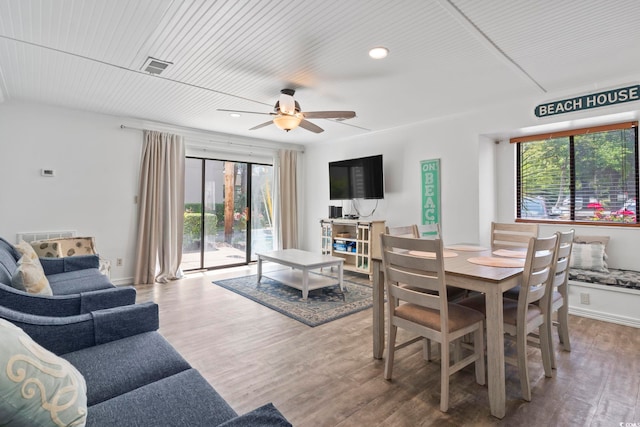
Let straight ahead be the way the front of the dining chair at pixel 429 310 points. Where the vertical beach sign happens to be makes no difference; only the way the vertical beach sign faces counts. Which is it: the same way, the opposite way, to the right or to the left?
the opposite way

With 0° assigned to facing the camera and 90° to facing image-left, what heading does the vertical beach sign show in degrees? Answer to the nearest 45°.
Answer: approximately 45°

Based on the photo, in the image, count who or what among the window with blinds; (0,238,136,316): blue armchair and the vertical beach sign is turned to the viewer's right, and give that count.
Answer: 1

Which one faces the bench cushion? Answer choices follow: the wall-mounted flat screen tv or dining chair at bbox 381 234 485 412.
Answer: the dining chair

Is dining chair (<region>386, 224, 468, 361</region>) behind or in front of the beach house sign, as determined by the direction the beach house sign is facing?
in front

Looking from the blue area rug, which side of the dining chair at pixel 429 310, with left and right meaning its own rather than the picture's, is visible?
left

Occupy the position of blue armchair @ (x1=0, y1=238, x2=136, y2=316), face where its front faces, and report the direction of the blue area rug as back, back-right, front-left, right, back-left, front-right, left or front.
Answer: front

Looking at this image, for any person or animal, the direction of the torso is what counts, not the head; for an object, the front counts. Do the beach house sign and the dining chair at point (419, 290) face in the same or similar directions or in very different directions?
very different directions

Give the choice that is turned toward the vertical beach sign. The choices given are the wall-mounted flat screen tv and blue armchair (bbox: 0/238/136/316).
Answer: the blue armchair

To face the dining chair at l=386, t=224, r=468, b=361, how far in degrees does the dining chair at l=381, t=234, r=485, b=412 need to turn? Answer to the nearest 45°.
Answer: approximately 45° to its left

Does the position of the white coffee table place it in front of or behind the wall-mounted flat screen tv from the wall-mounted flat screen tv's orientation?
in front

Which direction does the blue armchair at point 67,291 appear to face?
to the viewer's right
